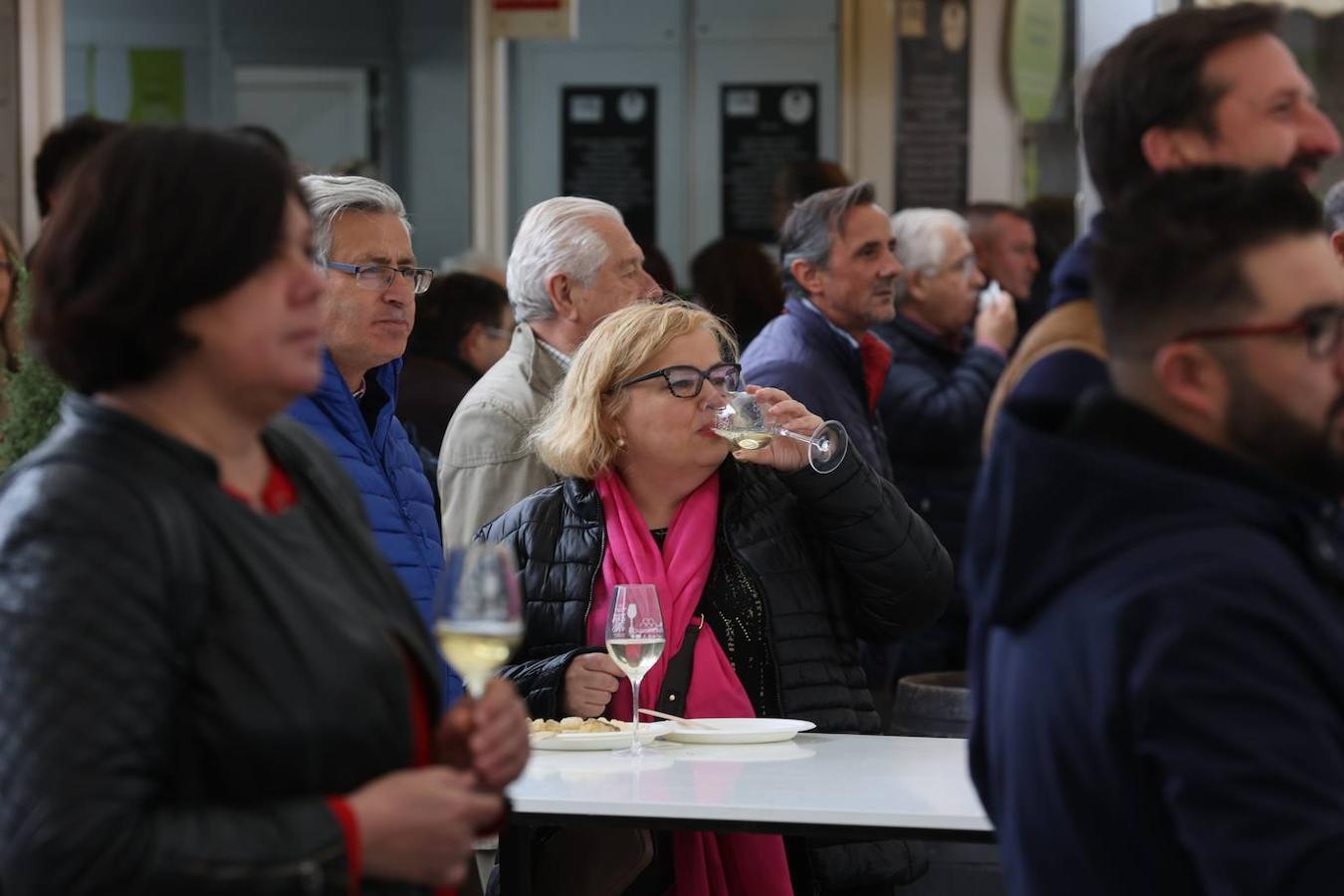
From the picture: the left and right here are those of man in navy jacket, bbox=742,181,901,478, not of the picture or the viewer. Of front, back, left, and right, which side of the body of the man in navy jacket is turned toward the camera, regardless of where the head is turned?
right

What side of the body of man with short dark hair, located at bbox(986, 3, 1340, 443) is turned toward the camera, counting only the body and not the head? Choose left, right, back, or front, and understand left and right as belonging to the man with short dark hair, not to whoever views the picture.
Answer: right

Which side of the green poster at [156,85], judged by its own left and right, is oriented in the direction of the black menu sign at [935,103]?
left

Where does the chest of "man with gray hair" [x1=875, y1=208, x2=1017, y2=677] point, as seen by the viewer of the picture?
to the viewer's right

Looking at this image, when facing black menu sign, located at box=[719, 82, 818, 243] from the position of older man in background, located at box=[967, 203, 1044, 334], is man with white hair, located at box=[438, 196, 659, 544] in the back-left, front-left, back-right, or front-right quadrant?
back-left

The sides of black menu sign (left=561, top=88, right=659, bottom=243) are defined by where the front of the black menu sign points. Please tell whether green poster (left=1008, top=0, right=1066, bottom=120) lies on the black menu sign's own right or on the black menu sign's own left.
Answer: on the black menu sign's own left

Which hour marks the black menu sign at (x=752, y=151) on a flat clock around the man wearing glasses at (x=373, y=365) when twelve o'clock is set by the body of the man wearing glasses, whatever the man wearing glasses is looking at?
The black menu sign is roughly at 8 o'clock from the man wearing glasses.

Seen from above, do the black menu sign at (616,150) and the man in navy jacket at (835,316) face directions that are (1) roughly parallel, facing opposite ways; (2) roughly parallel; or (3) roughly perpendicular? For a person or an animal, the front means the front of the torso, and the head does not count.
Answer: roughly perpendicular

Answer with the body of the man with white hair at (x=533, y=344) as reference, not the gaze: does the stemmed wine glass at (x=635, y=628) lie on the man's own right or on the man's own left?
on the man's own right

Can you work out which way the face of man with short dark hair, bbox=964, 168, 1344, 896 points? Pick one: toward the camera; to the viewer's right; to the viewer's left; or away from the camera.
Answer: to the viewer's right

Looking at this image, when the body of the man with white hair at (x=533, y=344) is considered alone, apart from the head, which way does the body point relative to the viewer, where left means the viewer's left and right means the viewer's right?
facing to the right of the viewer

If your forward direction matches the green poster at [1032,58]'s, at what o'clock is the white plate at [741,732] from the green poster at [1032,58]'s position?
The white plate is roughly at 12 o'clock from the green poster.
